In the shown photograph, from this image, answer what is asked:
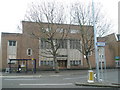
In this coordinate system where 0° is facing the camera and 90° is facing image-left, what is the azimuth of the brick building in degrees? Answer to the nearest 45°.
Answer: approximately 0°
